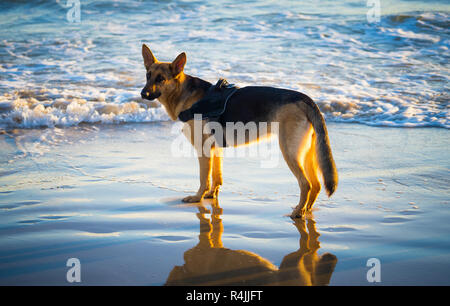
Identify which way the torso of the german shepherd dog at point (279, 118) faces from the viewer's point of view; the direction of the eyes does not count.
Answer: to the viewer's left
